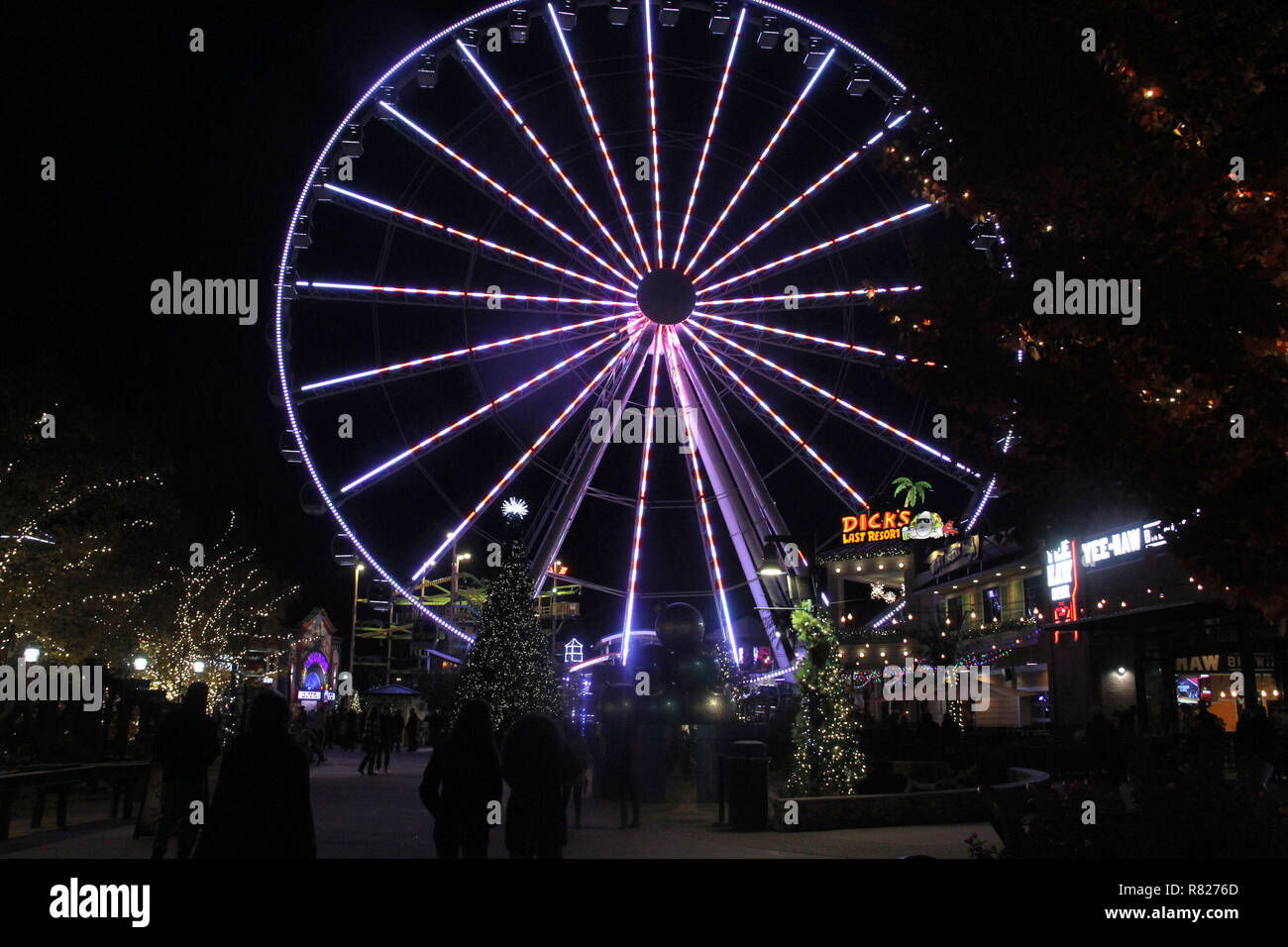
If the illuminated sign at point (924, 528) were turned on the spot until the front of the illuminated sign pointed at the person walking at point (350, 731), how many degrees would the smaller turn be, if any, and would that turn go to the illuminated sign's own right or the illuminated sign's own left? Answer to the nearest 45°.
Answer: approximately 45° to the illuminated sign's own right

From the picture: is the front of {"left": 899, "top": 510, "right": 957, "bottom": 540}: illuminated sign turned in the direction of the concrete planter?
yes

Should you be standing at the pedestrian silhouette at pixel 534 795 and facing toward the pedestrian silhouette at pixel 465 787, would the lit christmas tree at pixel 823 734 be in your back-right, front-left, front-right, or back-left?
back-right

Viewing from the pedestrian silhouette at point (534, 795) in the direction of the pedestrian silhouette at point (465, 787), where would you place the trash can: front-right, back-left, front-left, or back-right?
back-right

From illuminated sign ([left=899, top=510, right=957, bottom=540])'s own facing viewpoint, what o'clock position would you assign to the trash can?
The trash can is roughly at 12 o'clock from the illuminated sign.

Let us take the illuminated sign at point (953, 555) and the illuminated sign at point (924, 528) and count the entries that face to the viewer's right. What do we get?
0

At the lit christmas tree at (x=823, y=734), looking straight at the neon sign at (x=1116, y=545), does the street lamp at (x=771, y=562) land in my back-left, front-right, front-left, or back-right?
front-left

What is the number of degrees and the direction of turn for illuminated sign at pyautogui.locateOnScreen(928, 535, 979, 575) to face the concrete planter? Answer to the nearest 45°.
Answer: approximately 45° to its left

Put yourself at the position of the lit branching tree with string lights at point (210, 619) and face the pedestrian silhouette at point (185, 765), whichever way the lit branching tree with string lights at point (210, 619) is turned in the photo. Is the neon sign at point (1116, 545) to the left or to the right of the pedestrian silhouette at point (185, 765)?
left

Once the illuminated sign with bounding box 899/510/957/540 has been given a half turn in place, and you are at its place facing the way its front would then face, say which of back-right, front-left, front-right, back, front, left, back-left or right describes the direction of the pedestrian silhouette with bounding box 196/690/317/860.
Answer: back

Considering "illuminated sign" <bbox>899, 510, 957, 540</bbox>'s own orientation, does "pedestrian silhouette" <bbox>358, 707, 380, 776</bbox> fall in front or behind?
in front

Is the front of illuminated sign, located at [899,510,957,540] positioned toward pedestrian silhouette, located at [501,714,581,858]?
yes

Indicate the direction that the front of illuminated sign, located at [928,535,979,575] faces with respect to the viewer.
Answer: facing the viewer and to the left of the viewer

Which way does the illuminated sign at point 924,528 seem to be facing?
toward the camera
